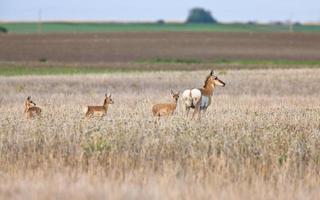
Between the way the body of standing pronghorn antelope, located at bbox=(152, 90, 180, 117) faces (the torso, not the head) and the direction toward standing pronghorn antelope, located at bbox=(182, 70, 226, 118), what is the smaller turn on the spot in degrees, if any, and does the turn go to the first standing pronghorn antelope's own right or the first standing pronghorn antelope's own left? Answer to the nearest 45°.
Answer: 0° — it already faces it

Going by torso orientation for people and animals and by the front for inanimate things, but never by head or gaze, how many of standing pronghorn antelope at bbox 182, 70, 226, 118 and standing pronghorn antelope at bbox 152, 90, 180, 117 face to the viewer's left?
0

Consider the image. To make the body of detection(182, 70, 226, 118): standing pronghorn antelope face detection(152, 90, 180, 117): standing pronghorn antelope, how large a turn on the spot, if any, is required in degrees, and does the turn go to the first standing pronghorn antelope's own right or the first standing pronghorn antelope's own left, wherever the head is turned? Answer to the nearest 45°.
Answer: approximately 135° to the first standing pronghorn antelope's own left

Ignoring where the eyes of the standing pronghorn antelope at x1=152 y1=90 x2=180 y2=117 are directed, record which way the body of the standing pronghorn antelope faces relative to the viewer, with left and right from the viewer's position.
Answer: facing to the right of the viewer

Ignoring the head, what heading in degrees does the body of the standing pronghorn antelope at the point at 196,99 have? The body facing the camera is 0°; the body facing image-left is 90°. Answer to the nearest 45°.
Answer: approximately 225°
